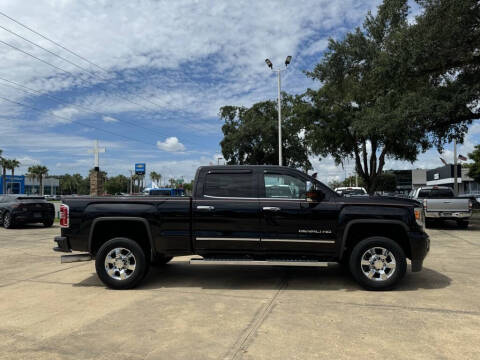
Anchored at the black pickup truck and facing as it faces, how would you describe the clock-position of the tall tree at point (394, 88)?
The tall tree is roughly at 10 o'clock from the black pickup truck.

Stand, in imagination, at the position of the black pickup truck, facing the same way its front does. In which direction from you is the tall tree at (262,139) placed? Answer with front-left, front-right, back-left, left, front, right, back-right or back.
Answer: left

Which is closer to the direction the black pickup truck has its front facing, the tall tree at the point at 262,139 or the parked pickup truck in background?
the parked pickup truck in background

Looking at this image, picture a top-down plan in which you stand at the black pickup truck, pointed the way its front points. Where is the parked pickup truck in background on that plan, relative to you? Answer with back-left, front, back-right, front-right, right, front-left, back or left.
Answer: front-left

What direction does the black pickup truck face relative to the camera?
to the viewer's right
